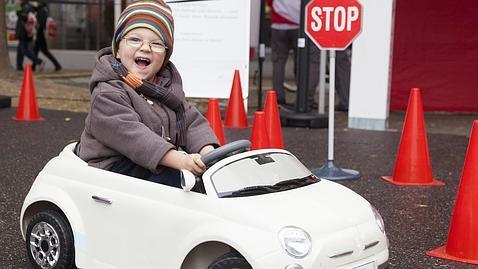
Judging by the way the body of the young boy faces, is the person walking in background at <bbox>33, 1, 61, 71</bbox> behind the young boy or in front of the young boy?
behind

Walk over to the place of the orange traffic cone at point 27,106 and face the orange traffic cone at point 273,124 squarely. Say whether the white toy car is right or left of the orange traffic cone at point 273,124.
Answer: right

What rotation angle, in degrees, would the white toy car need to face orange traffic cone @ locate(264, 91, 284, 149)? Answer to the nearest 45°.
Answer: approximately 135° to its left

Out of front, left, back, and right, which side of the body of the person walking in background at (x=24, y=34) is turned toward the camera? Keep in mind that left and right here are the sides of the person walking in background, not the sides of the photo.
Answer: left

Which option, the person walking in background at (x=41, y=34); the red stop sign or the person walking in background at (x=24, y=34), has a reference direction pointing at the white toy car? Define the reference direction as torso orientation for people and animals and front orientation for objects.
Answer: the red stop sign

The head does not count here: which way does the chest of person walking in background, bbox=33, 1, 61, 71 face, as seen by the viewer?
to the viewer's left

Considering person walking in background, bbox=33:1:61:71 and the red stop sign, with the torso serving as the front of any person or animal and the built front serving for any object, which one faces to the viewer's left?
the person walking in background

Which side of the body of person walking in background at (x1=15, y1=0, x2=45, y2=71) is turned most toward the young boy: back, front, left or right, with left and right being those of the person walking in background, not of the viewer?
left

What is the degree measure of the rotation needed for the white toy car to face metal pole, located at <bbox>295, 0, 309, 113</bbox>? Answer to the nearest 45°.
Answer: approximately 135° to its left
